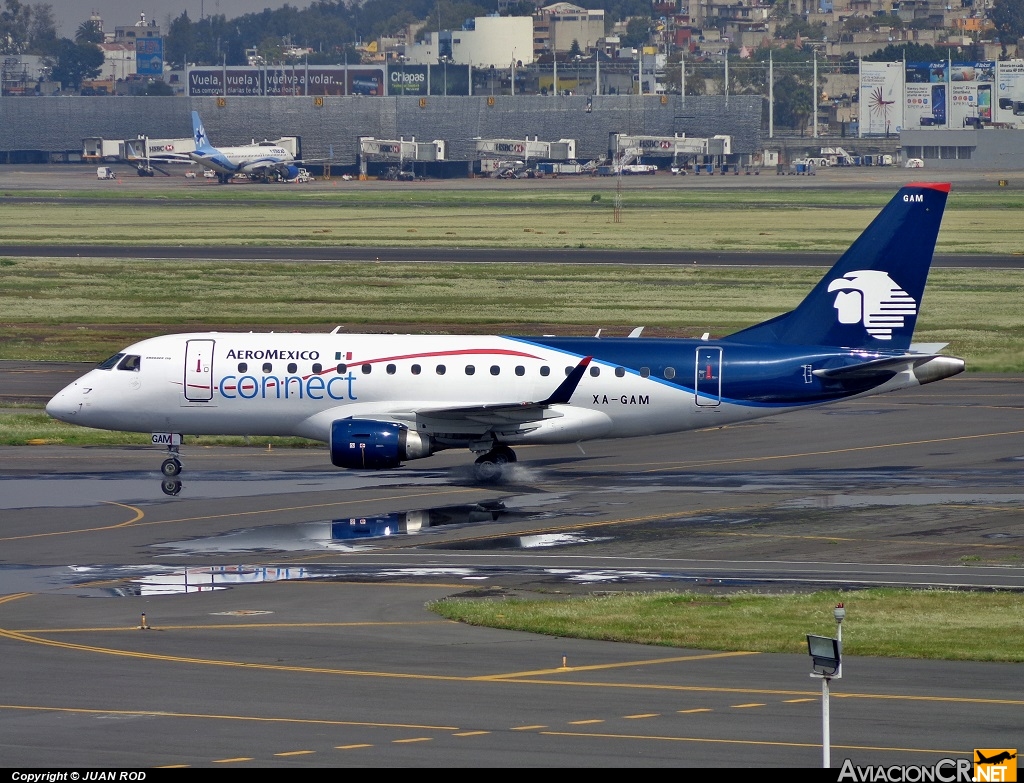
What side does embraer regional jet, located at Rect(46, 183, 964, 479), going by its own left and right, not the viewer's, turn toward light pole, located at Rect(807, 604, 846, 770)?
left

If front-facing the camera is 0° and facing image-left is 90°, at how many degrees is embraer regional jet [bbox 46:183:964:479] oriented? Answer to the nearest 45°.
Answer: approximately 90°
